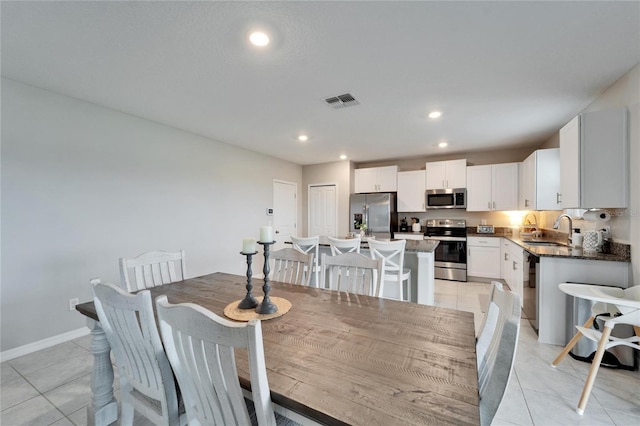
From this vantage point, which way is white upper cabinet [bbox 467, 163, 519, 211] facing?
toward the camera

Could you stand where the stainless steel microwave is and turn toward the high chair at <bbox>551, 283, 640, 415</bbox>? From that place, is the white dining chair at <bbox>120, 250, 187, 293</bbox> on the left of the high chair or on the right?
right

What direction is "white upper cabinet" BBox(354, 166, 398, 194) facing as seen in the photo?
toward the camera

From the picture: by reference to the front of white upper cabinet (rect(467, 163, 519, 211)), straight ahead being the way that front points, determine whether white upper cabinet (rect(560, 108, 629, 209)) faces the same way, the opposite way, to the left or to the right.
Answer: to the right

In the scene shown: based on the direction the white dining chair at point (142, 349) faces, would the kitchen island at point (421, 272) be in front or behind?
in front

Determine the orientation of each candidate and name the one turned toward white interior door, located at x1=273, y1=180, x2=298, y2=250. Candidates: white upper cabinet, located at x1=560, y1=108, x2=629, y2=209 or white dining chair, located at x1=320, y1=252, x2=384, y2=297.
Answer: the white upper cabinet

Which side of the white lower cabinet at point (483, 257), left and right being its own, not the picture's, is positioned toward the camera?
front

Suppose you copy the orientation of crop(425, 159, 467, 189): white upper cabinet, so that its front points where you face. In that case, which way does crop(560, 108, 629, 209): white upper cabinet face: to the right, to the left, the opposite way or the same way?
to the right

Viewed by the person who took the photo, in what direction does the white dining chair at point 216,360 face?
facing away from the viewer and to the right of the viewer

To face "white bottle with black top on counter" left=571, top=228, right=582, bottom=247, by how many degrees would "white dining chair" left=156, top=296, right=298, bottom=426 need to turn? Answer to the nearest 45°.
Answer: approximately 45° to its right

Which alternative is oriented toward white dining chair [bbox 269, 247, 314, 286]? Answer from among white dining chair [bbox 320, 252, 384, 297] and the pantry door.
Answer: the pantry door

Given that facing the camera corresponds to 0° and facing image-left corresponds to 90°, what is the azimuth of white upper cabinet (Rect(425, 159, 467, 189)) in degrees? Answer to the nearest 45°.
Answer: approximately 0°

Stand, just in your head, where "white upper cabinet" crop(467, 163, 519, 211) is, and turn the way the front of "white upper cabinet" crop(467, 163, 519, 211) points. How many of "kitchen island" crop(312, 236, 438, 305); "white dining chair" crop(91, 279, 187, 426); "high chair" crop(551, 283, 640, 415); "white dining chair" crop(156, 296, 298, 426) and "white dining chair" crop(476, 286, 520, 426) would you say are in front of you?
5
